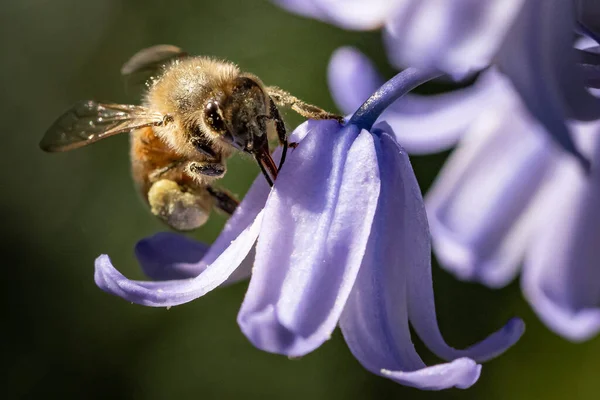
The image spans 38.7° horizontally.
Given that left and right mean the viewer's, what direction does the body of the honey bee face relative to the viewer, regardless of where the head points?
facing the viewer and to the right of the viewer

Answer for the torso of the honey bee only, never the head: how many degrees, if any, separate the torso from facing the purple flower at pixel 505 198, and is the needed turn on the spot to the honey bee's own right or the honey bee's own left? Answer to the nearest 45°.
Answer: approximately 45° to the honey bee's own left

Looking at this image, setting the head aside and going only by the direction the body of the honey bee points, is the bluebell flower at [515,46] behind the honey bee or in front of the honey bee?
in front
